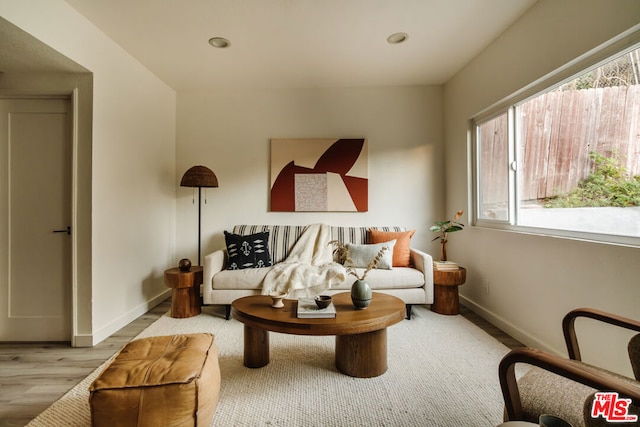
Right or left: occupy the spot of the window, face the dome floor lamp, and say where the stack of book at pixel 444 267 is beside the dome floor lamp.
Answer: right

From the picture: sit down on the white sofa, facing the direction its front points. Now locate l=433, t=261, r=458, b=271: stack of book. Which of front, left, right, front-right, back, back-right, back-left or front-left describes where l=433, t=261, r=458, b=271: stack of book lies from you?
left

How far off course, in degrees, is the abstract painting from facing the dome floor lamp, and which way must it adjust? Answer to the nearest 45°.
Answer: approximately 90° to its right

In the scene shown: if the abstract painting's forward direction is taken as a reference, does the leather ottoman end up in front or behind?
in front

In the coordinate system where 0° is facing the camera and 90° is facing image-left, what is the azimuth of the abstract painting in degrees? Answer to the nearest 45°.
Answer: approximately 0°

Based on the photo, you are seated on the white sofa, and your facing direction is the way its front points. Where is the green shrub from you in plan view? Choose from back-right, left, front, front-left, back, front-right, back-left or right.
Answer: front-left

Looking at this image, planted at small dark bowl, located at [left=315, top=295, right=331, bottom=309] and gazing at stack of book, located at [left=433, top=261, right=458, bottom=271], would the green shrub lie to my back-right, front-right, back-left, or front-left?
front-right

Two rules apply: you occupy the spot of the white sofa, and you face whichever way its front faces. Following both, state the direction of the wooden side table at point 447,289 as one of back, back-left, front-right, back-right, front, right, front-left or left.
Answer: left

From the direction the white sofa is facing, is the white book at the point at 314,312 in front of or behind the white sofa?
in front

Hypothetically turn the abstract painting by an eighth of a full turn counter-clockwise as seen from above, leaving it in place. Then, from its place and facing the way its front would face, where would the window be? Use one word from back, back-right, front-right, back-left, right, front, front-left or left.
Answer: front

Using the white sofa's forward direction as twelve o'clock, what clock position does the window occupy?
The window is roughly at 10 o'clock from the white sofa.

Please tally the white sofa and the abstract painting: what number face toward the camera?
2

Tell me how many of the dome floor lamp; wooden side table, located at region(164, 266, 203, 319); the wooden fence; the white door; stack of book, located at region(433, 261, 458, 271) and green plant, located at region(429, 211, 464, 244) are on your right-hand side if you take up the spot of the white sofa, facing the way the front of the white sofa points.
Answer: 3

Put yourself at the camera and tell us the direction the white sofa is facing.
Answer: facing the viewer

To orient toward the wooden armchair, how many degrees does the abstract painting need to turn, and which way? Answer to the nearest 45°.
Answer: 0° — it already faces it

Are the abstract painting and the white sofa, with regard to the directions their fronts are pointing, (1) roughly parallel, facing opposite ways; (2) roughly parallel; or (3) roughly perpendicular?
roughly parallel

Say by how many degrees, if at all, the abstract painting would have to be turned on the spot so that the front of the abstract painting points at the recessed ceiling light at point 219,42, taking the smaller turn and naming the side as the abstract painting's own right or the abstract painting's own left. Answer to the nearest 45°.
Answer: approximately 45° to the abstract painting's own right

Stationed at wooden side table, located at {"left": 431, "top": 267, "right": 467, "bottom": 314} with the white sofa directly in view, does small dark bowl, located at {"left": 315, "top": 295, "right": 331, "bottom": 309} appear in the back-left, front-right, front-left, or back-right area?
front-left

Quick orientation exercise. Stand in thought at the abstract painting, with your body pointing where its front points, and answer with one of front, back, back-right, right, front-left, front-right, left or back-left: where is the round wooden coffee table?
front
